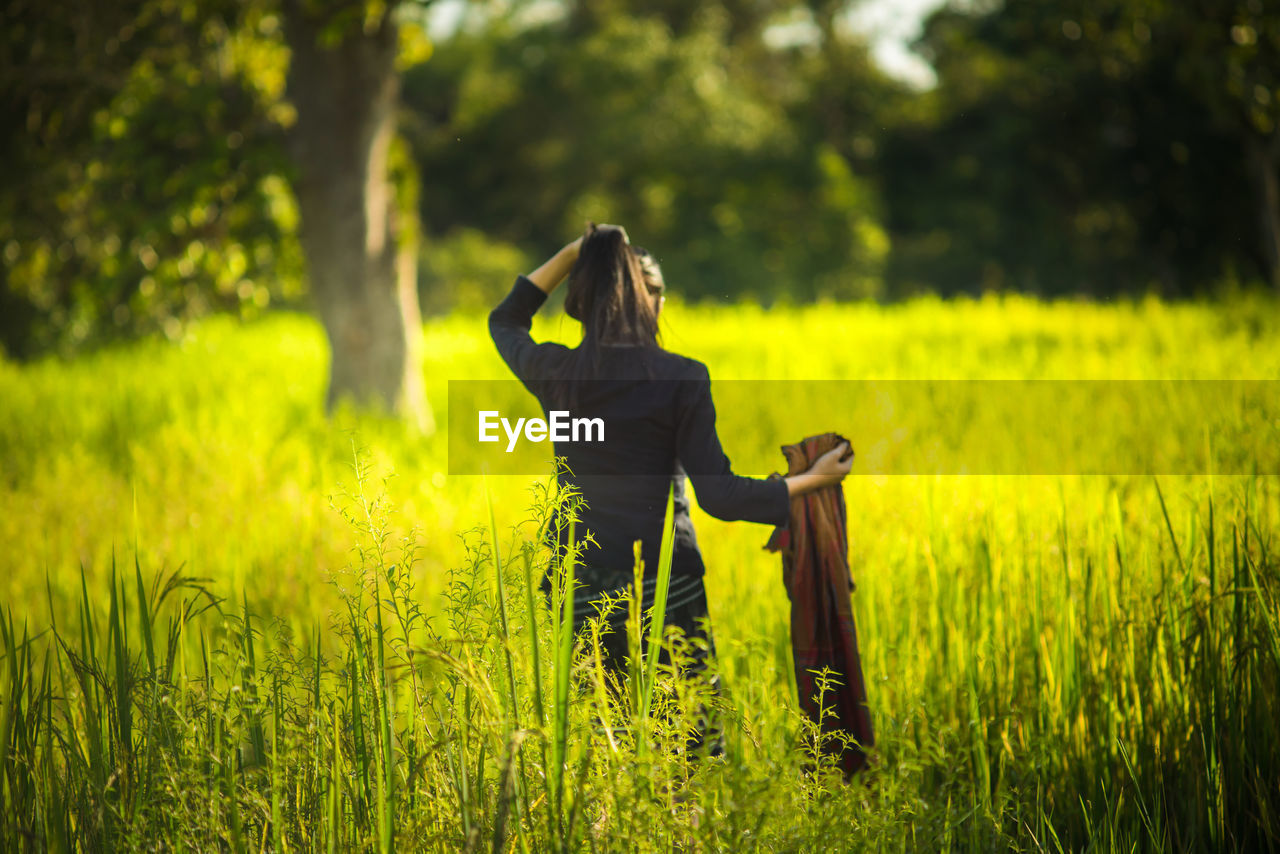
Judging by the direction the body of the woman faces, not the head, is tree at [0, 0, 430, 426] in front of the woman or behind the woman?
in front

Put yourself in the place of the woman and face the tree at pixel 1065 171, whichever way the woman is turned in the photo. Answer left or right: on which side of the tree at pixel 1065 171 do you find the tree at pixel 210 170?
left

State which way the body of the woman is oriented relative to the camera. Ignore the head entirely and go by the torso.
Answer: away from the camera

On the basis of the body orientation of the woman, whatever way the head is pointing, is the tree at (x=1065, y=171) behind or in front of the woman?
in front
